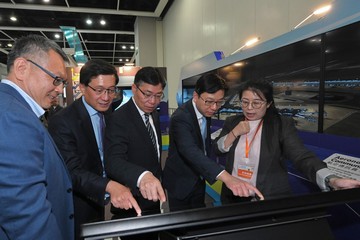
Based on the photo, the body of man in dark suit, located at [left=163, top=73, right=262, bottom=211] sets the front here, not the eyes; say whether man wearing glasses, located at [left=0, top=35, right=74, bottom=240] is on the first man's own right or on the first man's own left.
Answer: on the first man's own right

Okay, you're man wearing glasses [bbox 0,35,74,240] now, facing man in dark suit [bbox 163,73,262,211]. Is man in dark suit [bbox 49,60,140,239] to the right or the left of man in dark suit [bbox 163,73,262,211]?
left

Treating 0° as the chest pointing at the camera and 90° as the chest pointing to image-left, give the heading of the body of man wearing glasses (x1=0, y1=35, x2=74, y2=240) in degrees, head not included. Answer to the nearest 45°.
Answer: approximately 270°

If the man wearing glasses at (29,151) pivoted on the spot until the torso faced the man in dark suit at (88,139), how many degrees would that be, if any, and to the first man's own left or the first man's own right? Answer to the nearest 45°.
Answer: approximately 45° to the first man's own left

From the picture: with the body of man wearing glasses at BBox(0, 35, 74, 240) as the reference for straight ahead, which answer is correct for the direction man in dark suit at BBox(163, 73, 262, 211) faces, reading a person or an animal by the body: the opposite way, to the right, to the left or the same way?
to the right

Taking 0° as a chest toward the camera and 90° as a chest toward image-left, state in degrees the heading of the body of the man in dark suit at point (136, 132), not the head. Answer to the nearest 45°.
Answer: approximately 315°
